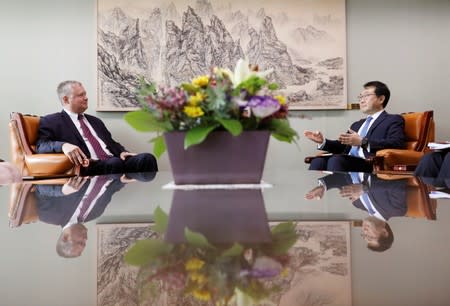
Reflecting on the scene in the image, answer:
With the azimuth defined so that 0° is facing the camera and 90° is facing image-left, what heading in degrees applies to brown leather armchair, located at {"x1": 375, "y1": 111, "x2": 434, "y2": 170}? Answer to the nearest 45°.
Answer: approximately 90°

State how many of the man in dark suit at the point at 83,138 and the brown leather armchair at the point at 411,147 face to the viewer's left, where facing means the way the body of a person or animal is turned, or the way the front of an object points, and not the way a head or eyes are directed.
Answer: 1

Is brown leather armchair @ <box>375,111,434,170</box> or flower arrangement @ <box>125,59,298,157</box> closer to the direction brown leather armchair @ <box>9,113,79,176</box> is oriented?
the brown leather armchair

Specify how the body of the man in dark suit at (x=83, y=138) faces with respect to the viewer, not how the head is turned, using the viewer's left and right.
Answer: facing the viewer and to the right of the viewer

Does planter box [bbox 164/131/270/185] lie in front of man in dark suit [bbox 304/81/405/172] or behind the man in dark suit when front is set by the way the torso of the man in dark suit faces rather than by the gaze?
in front

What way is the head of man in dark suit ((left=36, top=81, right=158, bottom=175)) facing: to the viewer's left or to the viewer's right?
to the viewer's right

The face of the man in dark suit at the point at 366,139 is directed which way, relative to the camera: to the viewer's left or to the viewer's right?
to the viewer's left

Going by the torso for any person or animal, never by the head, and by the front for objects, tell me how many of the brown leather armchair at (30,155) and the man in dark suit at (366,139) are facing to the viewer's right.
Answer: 1

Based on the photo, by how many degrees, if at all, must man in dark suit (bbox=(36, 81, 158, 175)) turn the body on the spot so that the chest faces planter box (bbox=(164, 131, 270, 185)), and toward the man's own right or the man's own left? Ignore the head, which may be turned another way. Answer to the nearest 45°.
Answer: approximately 45° to the man's own right

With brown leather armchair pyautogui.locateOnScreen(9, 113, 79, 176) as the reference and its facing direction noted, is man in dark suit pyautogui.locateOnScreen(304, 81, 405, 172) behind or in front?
in front

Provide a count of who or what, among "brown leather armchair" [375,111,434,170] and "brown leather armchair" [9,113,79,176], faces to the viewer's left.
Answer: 1

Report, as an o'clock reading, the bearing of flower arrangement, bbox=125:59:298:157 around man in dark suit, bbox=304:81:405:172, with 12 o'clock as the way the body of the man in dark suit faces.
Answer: The flower arrangement is roughly at 11 o'clock from the man in dark suit.

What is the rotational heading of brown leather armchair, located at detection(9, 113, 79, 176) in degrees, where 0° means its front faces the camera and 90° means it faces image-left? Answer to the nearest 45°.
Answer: approximately 270°
